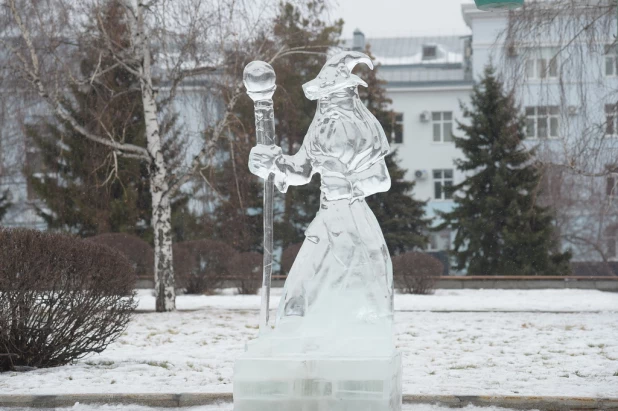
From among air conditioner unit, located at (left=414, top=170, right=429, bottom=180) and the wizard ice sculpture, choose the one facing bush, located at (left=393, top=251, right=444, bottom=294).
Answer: the air conditioner unit

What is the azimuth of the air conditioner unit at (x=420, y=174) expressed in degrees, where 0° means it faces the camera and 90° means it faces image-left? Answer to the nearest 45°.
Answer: approximately 0°

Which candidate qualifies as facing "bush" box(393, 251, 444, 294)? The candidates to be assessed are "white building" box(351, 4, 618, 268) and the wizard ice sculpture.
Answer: the white building

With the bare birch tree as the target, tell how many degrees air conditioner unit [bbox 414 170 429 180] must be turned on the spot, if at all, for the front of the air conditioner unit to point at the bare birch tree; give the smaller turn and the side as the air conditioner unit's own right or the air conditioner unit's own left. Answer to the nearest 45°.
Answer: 0° — it already faces it

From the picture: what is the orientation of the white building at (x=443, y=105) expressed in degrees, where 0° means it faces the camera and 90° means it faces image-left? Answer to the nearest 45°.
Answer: approximately 0°

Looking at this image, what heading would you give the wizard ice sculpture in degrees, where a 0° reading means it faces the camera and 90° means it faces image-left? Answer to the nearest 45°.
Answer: approximately 45°

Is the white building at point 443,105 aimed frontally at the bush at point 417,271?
yes

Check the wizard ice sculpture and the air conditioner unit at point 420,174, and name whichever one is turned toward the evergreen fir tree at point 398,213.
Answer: the air conditioner unit
